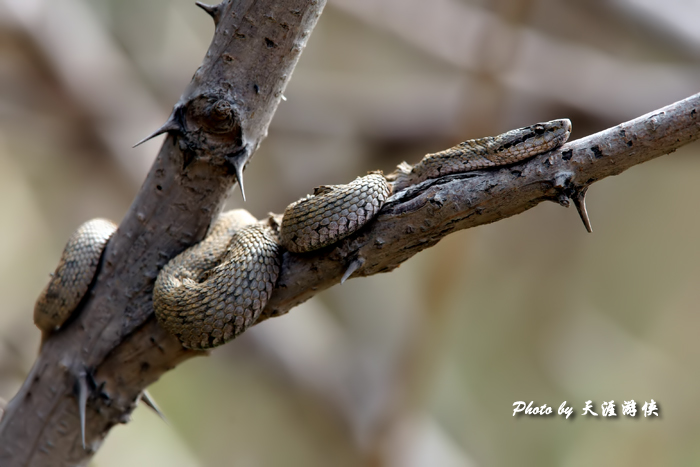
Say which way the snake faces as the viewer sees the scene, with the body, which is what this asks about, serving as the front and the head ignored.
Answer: to the viewer's right

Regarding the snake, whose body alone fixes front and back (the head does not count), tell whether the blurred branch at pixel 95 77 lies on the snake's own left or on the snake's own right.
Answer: on the snake's own left
